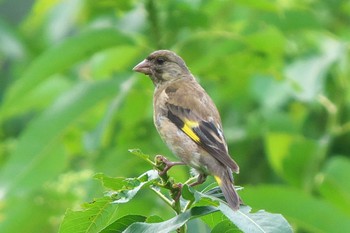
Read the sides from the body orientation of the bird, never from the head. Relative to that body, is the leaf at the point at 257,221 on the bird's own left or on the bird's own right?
on the bird's own left

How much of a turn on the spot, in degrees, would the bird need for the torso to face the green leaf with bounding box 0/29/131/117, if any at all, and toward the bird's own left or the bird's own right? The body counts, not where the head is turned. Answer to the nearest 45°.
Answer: approximately 45° to the bird's own right

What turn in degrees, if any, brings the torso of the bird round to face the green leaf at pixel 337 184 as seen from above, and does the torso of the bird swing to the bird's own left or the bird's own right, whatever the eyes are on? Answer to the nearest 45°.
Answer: approximately 135° to the bird's own right

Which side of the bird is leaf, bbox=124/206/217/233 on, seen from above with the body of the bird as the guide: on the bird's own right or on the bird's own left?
on the bird's own left

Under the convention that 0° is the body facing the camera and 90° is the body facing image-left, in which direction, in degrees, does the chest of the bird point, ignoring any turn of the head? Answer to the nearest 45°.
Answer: approximately 90°

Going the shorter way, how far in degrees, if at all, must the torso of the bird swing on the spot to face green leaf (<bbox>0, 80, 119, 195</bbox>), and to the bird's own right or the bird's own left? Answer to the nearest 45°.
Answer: approximately 45° to the bird's own right
